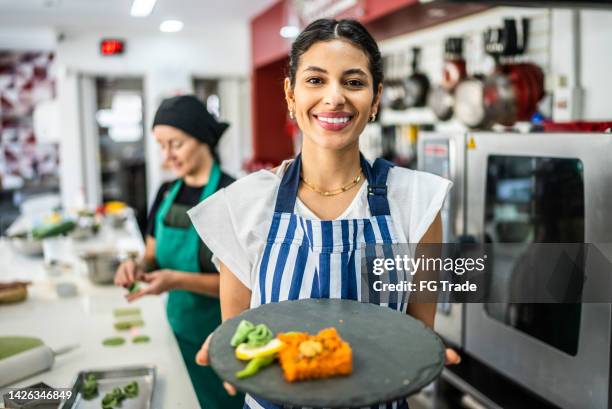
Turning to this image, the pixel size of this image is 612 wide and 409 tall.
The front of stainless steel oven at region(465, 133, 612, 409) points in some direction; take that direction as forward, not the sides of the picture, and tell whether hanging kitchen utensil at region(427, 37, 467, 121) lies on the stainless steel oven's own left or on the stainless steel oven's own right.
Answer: on the stainless steel oven's own right

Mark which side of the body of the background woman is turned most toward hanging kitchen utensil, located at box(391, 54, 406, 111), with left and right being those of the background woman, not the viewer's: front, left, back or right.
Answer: back

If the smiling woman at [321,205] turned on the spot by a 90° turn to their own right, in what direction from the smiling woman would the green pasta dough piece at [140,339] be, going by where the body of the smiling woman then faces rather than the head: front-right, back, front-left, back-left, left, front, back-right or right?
front-right

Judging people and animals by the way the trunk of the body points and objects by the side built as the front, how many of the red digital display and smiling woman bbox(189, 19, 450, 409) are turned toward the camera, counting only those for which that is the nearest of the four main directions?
2

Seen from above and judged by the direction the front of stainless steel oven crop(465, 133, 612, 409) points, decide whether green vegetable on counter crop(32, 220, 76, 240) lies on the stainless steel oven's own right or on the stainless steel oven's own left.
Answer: on the stainless steel oven's own right

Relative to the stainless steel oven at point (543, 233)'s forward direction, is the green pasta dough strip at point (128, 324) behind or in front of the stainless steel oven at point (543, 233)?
in front

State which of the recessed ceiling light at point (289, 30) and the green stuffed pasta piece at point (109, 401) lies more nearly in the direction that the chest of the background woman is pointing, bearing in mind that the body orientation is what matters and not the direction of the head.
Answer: the green stuffed pasta piece

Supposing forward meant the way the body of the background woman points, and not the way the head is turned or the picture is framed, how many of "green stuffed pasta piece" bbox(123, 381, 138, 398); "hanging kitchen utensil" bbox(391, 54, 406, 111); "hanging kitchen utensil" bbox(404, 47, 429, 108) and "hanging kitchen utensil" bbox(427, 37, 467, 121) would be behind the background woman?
3

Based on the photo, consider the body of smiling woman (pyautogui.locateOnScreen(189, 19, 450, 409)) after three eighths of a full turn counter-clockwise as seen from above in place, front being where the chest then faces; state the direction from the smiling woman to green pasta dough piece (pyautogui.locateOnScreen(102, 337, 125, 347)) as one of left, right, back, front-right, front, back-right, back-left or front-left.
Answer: left
